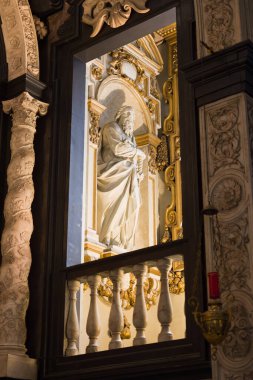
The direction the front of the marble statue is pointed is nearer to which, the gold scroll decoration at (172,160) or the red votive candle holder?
the red votive candle holder

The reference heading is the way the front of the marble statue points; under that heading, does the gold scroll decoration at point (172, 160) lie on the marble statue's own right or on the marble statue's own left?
on the marble statue's own left
